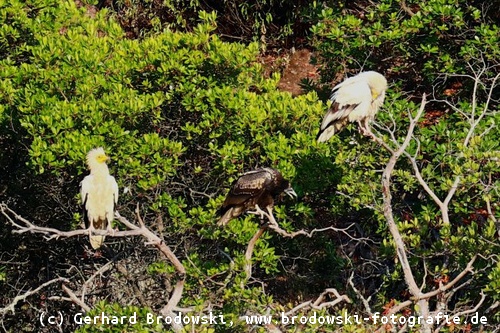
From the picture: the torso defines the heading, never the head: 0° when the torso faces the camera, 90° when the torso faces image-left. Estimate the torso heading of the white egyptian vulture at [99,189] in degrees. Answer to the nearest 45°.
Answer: approximately 0°

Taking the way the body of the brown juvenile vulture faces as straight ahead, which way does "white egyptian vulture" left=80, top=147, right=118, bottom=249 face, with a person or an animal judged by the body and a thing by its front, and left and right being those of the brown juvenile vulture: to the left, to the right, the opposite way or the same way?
to the right

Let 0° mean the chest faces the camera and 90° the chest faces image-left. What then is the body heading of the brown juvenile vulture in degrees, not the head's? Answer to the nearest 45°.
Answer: approximately 270°

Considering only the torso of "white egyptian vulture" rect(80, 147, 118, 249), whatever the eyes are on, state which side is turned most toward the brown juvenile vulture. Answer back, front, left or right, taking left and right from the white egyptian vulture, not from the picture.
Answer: left

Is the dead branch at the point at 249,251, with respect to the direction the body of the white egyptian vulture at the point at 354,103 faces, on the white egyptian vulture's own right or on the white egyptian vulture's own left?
on the white egyptian vulture's own right

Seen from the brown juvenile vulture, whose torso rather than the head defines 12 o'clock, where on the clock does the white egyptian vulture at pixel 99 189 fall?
The white egyptian vulture is roughly at 6 o'clock from the brown juvenile vulture.

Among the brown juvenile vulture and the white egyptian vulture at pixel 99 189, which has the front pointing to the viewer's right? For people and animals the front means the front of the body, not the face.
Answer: the brown juvenile vulture

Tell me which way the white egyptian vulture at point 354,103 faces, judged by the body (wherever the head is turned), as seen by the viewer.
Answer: to the viewer's right

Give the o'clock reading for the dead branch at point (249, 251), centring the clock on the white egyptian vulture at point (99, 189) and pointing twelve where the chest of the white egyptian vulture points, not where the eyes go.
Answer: The dead branch is roughly at 10 o'clock from the white egyptian vulture.
